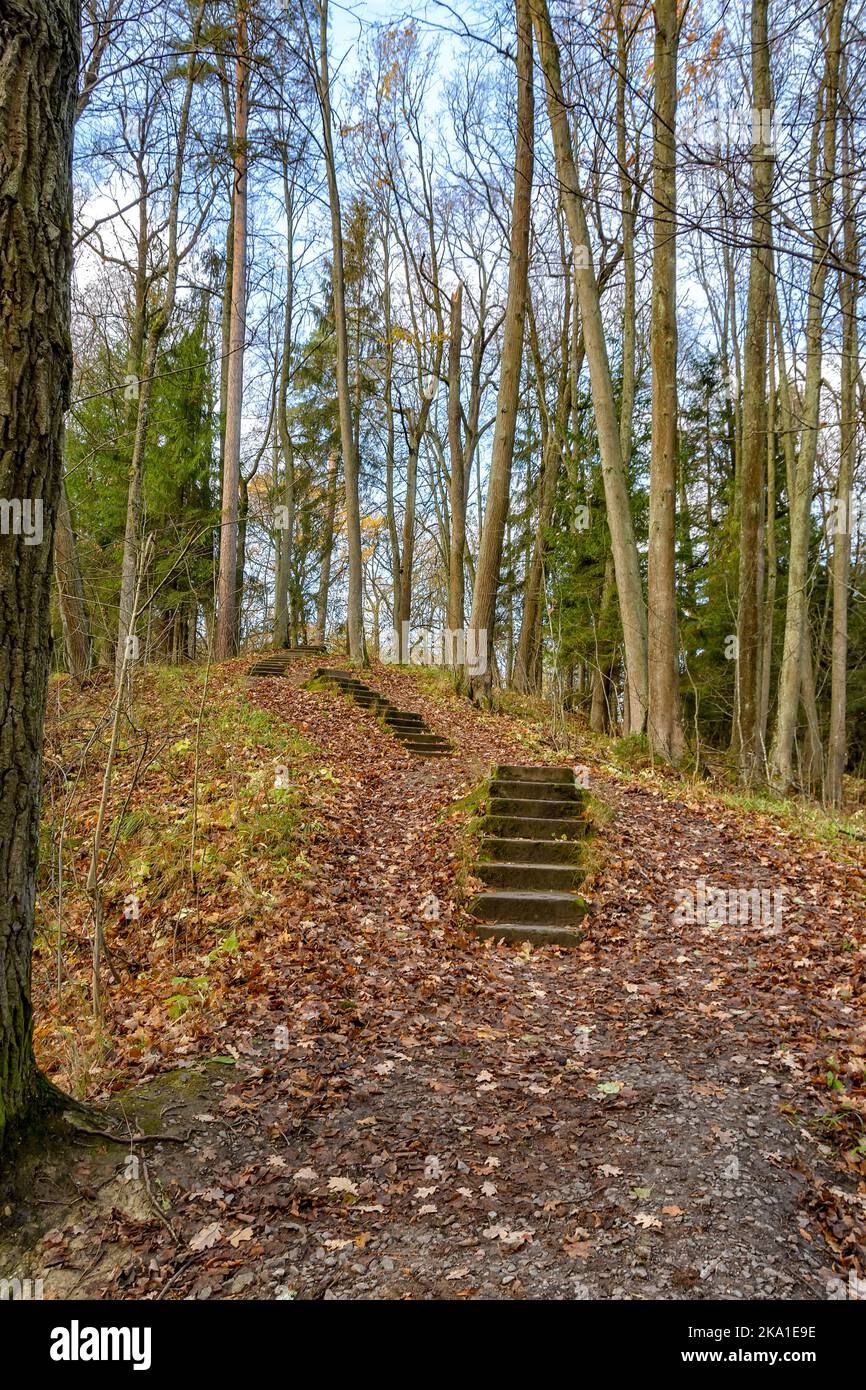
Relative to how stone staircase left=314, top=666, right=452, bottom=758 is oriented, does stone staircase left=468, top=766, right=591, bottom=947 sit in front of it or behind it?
in front

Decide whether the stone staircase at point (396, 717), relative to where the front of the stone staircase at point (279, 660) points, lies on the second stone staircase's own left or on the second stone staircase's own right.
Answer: on the second stone staircase's own left

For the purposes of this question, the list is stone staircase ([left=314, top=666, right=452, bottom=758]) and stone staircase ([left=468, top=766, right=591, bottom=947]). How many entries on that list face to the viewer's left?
0

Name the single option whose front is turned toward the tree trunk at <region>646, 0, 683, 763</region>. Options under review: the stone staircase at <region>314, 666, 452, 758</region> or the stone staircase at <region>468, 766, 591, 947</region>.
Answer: the stone staircase at <region>314, 666, 452, 758</region>

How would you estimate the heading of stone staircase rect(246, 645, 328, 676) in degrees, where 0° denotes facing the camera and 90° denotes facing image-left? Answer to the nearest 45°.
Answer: approximately 45°

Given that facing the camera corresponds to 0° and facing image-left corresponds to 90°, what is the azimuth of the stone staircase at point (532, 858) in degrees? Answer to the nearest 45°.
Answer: approximately 0°

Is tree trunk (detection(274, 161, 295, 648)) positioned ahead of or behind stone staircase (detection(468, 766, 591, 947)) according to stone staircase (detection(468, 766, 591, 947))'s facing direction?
behind

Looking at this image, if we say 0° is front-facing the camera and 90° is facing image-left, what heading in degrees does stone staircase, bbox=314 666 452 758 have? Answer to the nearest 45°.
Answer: approximately 315°

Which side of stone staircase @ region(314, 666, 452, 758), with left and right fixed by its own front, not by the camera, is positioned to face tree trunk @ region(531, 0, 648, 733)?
front

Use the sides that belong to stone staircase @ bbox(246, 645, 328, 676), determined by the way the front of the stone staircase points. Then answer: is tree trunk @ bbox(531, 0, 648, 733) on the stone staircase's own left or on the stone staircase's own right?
on the stone staircase's own left

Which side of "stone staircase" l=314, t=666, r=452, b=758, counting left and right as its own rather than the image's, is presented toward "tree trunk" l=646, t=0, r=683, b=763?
front
